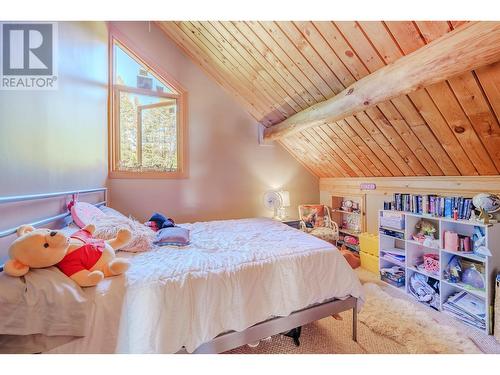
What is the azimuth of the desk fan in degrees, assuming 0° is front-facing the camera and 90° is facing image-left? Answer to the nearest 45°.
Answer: approximately 45°

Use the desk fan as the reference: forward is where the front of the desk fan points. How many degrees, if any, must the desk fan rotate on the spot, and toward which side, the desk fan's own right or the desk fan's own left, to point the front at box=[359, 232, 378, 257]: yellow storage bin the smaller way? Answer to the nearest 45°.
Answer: approximately 135° to the desk fan's own left

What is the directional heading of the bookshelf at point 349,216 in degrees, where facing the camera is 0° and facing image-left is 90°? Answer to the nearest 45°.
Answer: approximately 45°

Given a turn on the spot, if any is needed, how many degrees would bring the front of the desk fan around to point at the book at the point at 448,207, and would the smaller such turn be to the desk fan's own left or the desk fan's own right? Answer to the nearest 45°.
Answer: approximately 90° to the desk fan's own left

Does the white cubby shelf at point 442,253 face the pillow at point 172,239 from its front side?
yes

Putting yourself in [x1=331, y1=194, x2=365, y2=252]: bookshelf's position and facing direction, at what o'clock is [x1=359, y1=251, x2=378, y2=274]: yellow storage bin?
The yellow storage bin is roughly at 10 o'clock from the bookshelf.

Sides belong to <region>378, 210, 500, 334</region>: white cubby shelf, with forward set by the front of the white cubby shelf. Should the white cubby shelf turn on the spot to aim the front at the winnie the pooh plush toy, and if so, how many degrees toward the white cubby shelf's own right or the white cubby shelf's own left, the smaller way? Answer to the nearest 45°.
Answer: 0° — it already faces it

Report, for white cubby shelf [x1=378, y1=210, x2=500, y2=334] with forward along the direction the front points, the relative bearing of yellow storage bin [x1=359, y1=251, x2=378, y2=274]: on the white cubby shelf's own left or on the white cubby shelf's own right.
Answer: on the white cubby shelf's own right

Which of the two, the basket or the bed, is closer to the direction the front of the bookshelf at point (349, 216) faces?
the bed
